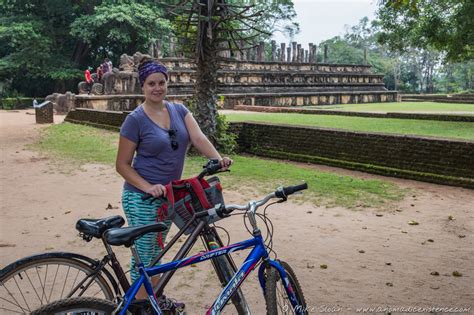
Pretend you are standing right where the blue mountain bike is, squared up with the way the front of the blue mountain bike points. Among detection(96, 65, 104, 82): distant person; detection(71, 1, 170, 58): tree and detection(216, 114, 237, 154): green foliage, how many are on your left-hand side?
3

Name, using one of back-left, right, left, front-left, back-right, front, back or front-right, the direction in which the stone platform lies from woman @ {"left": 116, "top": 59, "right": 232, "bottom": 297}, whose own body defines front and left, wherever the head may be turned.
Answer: back-left

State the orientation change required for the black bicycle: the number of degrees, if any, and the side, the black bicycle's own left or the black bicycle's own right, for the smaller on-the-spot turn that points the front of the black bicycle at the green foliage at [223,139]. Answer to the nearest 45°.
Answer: approximately 90° to the black bicycle's own left

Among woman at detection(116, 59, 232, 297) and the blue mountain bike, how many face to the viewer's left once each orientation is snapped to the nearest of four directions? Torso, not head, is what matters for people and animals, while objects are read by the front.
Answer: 0

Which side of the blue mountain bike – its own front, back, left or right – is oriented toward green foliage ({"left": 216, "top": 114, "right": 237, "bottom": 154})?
left

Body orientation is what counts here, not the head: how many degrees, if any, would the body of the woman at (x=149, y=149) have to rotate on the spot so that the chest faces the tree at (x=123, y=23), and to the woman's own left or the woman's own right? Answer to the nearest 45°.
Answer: approximately 135° to the woman's own left

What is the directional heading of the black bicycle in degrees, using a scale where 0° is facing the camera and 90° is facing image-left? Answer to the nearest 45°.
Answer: approximately 270°

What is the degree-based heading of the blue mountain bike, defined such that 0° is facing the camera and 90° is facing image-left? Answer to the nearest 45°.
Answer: approximately 270°

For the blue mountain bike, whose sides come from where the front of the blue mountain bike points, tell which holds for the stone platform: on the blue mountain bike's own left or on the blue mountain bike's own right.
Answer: on the blue mountain bike's own left

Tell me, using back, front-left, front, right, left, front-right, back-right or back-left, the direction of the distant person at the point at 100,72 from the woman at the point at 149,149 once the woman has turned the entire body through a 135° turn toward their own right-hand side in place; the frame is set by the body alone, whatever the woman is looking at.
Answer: right

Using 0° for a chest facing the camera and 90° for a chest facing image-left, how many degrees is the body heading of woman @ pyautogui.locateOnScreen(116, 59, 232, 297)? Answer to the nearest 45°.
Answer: approximately 315°

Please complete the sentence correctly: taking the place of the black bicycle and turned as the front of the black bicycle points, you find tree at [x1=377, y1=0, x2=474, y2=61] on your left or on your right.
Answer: on your left
